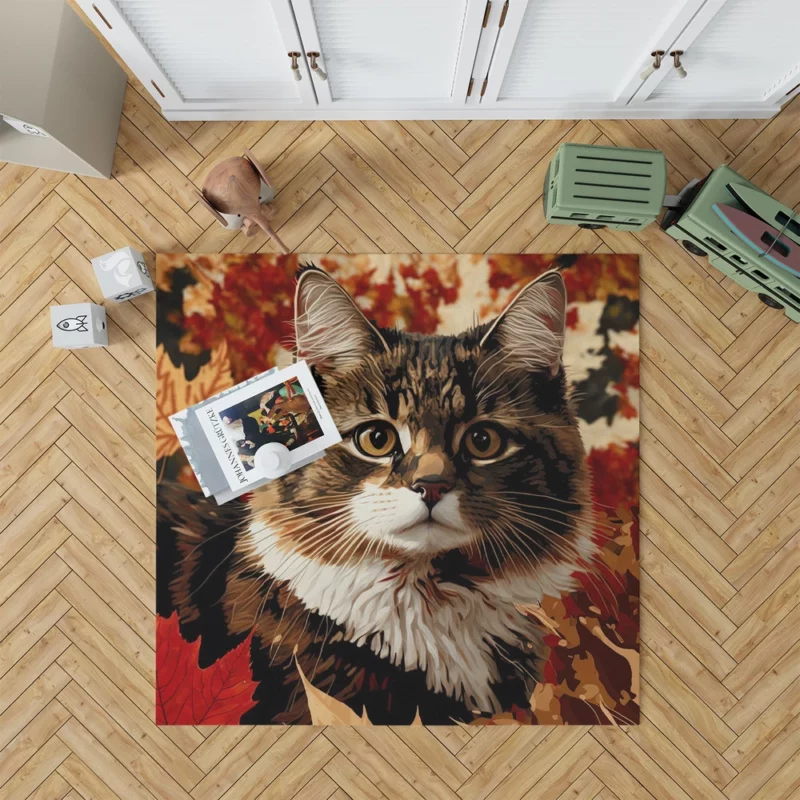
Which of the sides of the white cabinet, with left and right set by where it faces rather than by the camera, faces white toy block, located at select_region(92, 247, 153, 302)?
right

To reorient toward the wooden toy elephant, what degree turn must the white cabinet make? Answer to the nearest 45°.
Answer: approximately 90° to its right

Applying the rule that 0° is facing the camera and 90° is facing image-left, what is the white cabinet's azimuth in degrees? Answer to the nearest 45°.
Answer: approximately 0°

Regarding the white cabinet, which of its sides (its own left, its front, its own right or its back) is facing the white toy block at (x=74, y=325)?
right
